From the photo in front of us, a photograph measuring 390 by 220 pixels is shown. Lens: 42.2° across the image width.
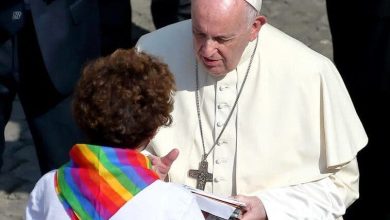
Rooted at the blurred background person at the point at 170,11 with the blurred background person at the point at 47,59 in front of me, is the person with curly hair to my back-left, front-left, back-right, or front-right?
front-left

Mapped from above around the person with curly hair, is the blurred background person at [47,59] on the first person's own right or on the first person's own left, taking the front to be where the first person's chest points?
on the first person's own left

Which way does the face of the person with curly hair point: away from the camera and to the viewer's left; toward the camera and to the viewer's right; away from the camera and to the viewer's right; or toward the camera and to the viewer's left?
away from the camera and to the viewer's right

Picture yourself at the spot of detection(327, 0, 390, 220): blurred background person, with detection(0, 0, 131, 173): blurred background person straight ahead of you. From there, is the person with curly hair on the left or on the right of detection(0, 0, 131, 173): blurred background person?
left

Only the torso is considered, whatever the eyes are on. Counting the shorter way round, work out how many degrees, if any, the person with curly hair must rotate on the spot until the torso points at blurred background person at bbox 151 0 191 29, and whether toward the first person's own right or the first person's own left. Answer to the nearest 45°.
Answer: approximately 45° to the first person's own left

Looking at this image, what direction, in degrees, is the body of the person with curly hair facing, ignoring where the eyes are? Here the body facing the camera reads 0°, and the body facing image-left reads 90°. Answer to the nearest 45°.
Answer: approximately 225°

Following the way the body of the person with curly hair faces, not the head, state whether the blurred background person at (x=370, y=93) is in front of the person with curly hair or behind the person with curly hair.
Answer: in front
